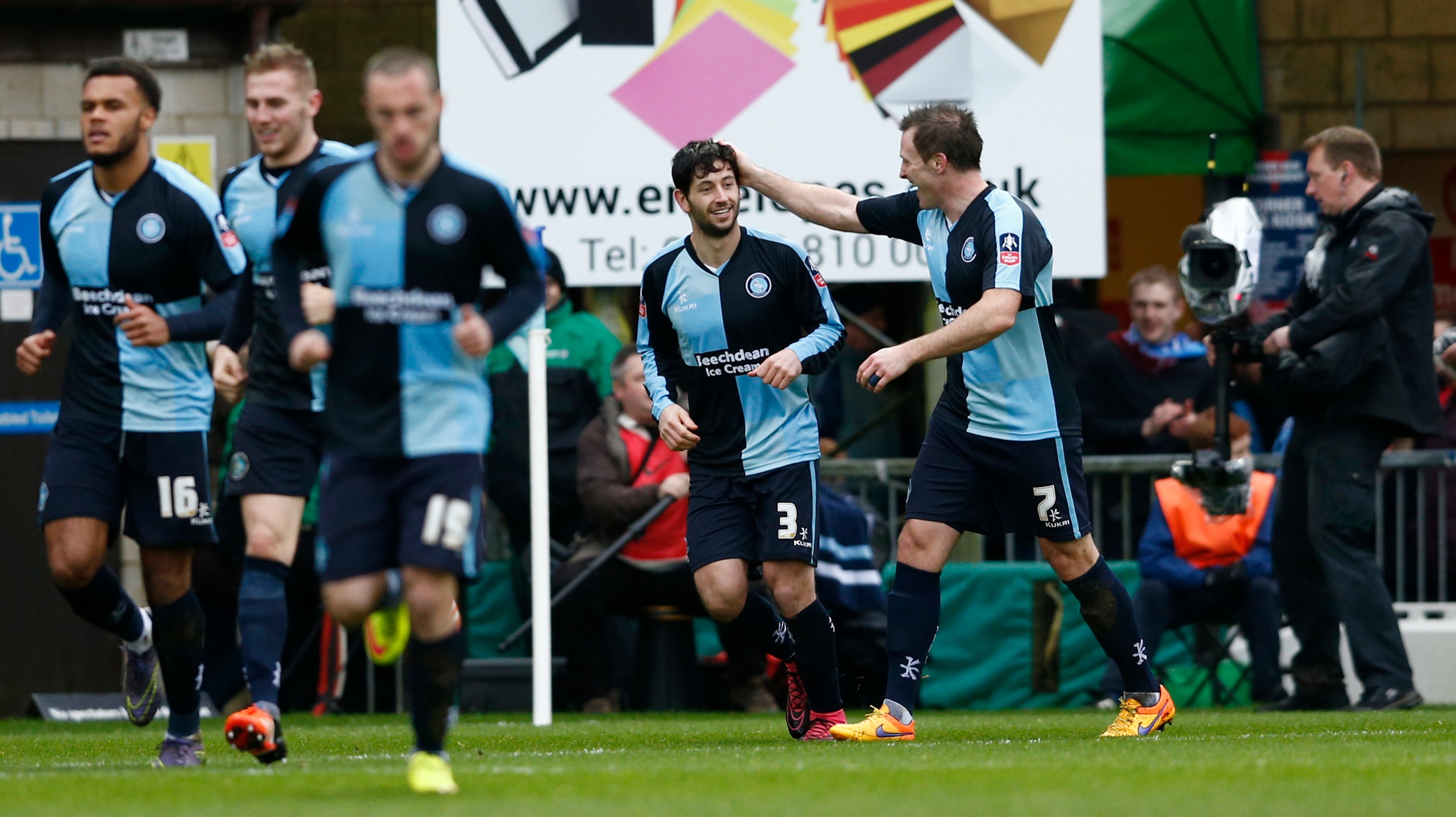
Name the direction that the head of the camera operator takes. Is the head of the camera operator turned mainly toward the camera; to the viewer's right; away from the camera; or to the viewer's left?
to the viewer's left

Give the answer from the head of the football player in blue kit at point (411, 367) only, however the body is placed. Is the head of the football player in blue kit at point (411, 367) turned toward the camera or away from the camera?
toward the camera

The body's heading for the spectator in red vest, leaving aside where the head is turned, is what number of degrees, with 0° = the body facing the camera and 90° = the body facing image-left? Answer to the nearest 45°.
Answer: approximately 315°

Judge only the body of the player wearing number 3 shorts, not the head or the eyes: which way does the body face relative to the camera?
toward the camera

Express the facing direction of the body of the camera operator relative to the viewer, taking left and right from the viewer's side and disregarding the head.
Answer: facing to the left of the viewer

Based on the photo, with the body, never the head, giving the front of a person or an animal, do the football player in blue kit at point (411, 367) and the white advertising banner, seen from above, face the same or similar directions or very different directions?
same or similar directions

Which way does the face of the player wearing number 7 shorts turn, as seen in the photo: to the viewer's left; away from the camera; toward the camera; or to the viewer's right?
to the viewer's left

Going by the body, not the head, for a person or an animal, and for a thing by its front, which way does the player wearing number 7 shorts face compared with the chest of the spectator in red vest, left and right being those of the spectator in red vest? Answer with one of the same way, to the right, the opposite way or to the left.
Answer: to the right

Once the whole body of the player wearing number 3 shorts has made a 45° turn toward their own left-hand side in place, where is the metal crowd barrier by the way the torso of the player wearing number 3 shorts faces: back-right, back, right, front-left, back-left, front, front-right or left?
left

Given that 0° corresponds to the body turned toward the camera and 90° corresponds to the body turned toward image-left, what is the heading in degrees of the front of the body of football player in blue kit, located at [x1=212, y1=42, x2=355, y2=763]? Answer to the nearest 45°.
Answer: approximately 45°
